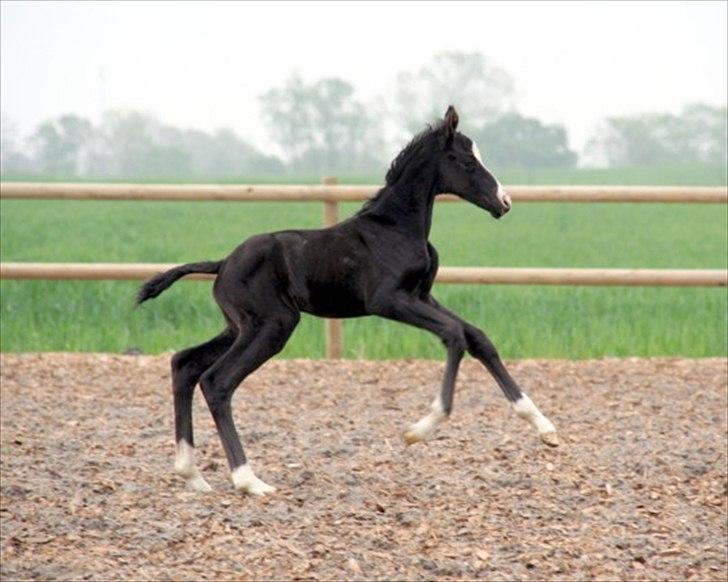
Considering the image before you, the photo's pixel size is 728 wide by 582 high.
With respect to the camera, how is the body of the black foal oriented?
to the viewer's right

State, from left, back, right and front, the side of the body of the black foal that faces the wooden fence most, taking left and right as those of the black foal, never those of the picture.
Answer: left
